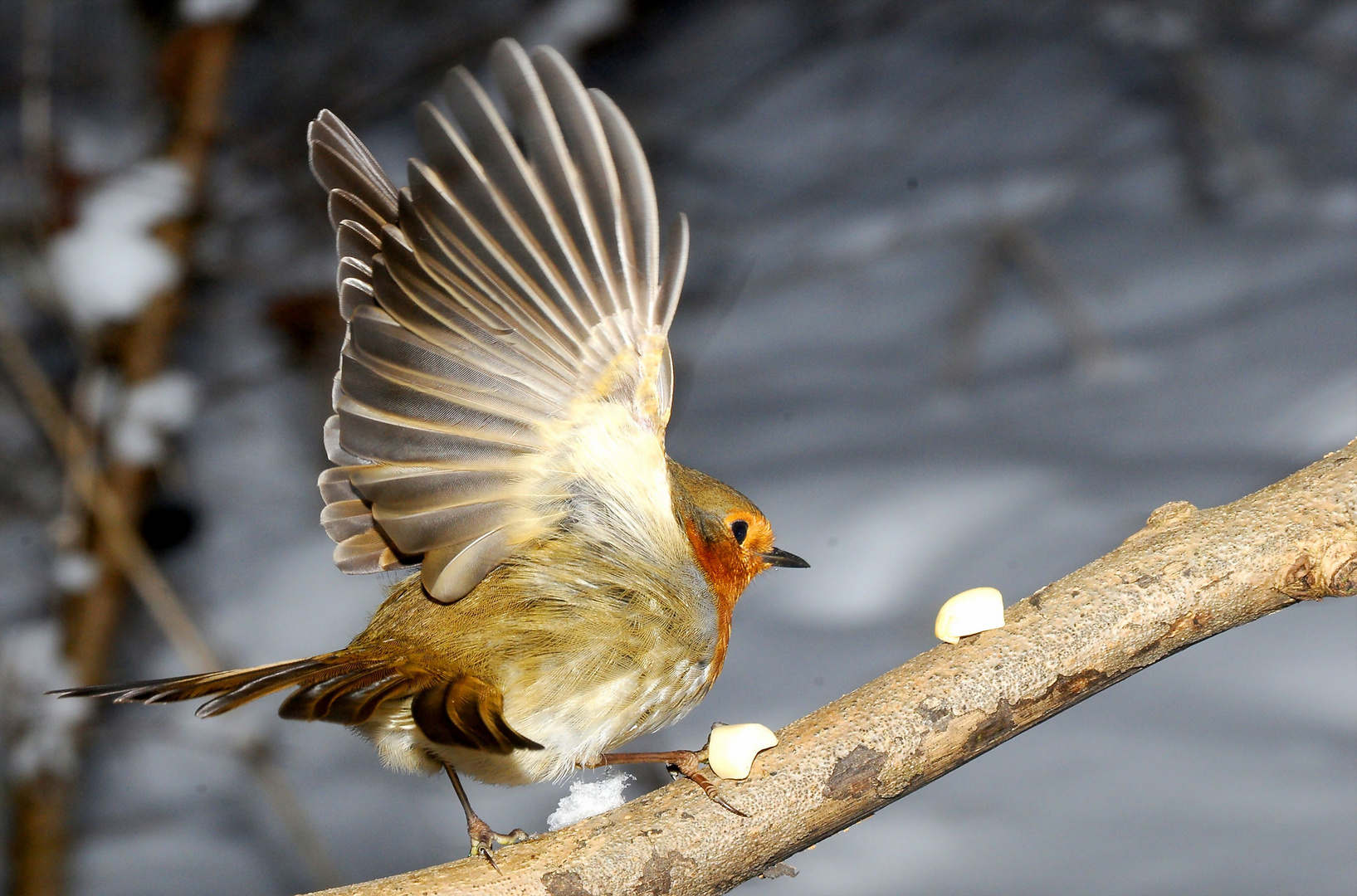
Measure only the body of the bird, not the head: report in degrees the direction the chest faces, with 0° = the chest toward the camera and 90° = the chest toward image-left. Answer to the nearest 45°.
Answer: approximately 270°

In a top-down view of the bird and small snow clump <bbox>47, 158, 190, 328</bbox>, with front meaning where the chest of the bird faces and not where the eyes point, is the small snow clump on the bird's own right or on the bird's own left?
on the bird's own left

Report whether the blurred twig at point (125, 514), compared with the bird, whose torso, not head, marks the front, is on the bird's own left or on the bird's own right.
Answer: on the bird's own left
